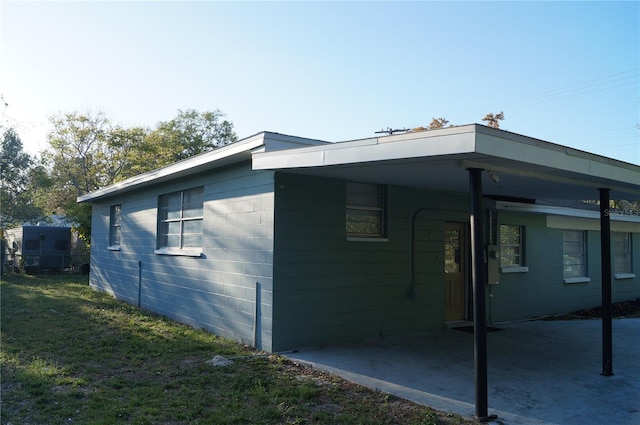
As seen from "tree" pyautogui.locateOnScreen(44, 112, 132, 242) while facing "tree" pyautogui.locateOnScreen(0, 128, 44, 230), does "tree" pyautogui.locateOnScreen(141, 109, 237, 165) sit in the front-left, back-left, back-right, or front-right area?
back-right

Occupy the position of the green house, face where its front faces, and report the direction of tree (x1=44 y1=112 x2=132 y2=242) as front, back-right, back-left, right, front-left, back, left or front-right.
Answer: back

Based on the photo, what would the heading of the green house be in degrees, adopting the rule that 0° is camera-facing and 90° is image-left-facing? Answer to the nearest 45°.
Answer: approximately 315°

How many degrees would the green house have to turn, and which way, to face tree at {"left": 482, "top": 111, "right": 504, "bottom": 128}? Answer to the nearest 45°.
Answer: approximately 135° to its left

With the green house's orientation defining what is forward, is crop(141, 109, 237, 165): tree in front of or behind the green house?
behind
